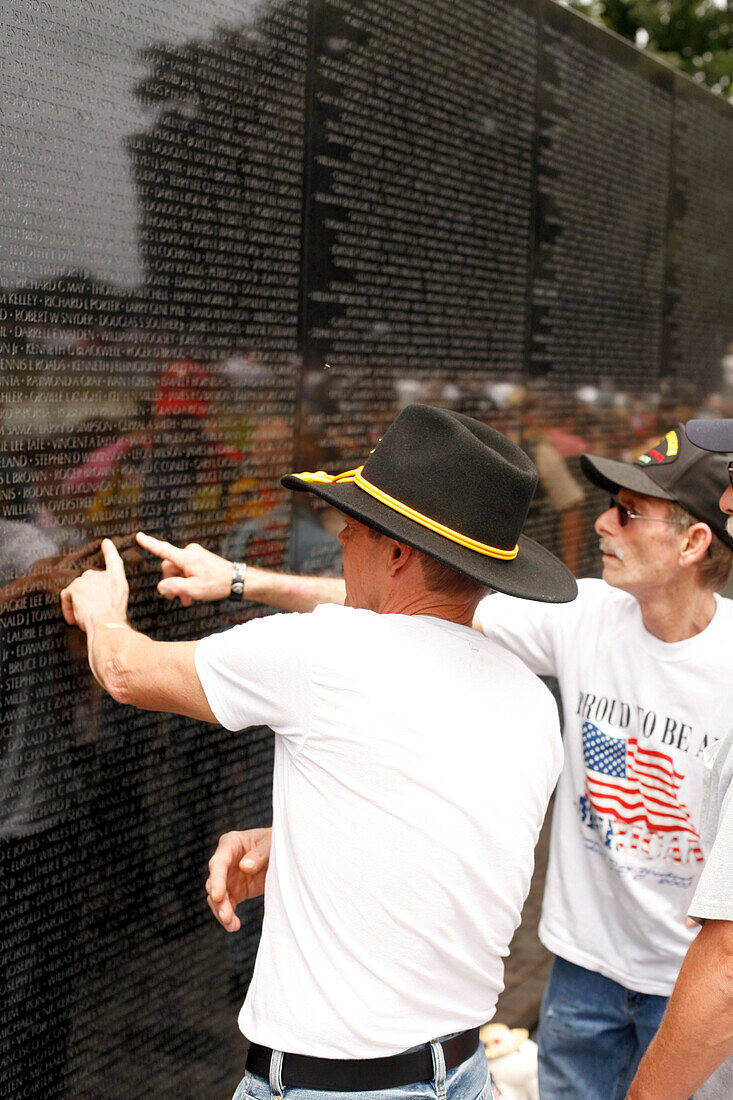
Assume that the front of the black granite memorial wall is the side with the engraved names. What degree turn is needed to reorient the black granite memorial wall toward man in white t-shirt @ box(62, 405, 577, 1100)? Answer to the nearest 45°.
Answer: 0° — it already faces them

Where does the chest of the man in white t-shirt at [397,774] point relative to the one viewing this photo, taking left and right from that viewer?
facing away from the viewer and to the left of the viewer

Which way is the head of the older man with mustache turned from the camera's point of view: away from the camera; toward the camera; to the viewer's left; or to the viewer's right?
to the viewer's left

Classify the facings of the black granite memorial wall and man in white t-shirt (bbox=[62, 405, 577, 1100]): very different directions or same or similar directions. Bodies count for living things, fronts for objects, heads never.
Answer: very different directions

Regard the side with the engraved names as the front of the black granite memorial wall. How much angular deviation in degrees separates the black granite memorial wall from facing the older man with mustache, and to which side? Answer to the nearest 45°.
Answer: approximately 45° to its left

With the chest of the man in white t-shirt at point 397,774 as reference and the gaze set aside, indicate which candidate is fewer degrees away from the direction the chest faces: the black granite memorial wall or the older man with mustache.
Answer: the black granite memorial wall

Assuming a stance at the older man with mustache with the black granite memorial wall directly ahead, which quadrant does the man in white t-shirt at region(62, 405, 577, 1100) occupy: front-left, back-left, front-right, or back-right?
front-left

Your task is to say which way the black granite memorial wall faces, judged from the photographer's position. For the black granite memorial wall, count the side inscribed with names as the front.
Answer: facing the viewer and to the right of the viewer

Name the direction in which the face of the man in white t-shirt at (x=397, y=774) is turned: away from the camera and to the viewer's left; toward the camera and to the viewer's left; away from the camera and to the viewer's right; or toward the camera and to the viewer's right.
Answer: away from the camera and to the viewer's left

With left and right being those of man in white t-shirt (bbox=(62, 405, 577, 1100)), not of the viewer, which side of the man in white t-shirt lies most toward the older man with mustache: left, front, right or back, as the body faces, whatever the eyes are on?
right
